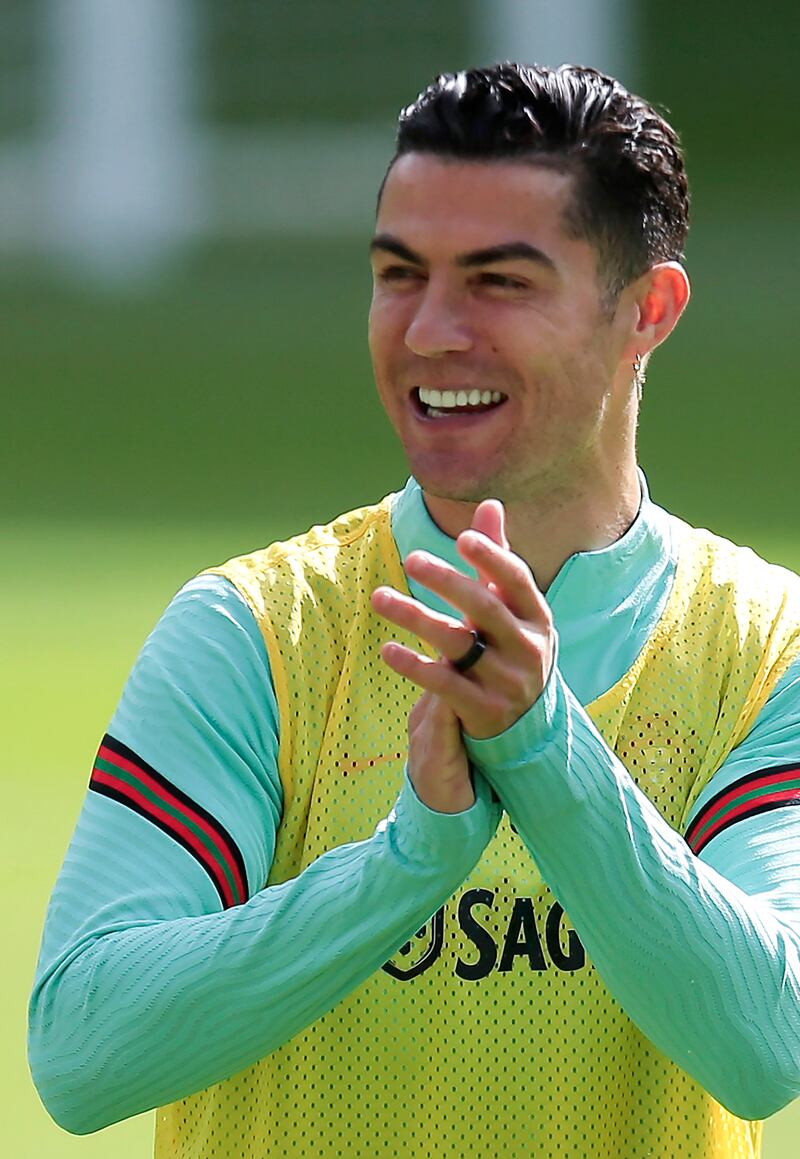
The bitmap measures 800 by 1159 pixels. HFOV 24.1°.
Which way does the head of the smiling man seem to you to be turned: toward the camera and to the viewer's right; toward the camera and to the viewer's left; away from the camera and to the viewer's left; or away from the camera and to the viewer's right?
toward the camera and to the viewer's left

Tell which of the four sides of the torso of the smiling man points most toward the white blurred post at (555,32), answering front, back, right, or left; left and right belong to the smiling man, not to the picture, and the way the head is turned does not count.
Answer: back

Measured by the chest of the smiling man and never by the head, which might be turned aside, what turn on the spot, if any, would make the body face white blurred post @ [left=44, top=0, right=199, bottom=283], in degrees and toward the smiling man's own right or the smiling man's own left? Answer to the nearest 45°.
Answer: approximately 180°

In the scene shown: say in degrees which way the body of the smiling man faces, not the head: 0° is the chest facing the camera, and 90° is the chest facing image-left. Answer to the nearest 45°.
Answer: approximately 0°
